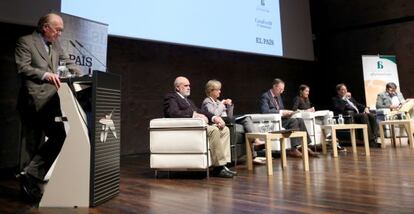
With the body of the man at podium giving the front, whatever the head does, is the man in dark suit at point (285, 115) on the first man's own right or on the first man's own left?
on the first man's own left

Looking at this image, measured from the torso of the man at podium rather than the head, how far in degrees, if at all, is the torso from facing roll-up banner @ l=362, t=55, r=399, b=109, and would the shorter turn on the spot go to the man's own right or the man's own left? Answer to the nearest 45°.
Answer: approximately 45° to the man's own left

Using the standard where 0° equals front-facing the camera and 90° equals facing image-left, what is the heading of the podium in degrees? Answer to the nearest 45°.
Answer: approximately 315°

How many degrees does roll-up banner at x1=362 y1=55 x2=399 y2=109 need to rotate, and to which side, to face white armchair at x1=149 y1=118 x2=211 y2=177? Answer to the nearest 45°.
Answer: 0° — it already faces it

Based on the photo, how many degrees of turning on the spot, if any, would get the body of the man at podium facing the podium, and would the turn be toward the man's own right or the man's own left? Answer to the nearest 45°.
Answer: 0° — they already face it

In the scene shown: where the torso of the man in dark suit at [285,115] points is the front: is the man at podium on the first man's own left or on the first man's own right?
on the first man's own right

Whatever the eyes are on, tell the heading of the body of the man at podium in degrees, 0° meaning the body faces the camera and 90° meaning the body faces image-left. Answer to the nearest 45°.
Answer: approximately 315°

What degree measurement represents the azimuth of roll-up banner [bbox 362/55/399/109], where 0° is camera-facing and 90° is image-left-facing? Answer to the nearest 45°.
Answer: approximately 0°
